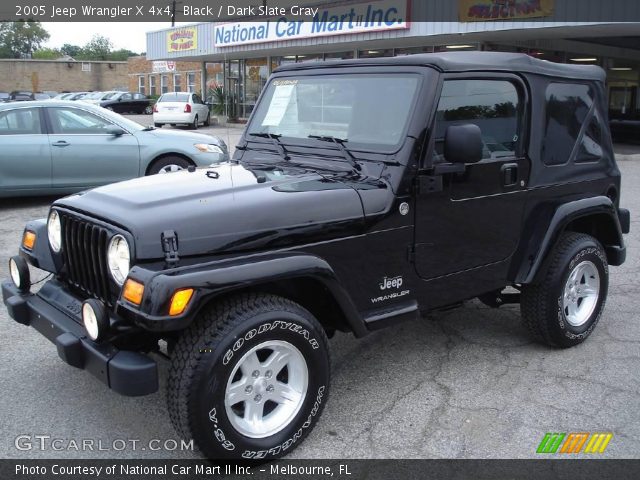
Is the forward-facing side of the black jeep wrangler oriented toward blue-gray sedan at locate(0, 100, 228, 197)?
no

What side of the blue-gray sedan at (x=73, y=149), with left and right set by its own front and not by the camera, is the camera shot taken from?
right

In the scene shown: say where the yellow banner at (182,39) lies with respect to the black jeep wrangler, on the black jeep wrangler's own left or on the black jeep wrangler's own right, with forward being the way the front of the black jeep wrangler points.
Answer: on the black jeep wrangler's own right

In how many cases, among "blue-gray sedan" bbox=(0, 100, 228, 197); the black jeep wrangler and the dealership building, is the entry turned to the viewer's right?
1

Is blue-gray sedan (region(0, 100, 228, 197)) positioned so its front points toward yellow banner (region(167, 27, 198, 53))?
no

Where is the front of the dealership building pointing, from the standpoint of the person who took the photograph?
facing the viewer and to the left of the viewer

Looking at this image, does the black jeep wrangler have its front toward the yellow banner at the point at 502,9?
no

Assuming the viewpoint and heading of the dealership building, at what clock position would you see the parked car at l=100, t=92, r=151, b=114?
The parked car is roughly at 3 o'clock from the dealership building.

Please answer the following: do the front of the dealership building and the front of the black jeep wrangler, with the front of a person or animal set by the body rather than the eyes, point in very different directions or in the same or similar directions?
same or similar directions

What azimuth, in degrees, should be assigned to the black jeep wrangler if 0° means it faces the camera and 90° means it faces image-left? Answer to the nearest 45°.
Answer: approximately 45°

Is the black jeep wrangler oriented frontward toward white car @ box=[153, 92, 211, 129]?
no

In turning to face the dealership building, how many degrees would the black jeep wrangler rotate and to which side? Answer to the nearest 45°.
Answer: approximately 135° to its right

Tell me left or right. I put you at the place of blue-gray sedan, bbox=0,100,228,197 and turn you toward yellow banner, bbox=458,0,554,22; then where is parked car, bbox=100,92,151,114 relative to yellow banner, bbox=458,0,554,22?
left

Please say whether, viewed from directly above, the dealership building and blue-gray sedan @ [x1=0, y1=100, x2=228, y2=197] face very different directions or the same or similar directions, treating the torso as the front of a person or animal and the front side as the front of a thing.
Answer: very different directions

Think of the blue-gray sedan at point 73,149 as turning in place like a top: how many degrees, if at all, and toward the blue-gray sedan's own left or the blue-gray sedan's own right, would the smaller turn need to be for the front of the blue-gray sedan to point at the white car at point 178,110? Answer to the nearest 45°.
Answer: approximately 90° to the blue-gray sedan's own left
